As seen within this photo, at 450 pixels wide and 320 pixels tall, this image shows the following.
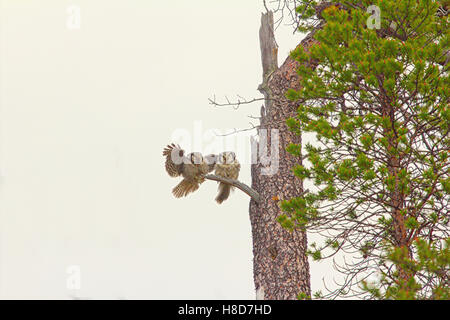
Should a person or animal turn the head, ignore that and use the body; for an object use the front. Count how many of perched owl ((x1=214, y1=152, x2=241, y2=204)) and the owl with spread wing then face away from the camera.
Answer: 0

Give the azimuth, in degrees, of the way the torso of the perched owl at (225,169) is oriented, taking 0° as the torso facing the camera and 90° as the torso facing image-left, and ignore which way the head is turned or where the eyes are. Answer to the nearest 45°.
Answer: approximately 0°

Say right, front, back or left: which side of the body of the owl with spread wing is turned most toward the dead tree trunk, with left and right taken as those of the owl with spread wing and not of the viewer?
front

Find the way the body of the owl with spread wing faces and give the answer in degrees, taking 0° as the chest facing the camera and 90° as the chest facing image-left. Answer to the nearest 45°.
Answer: approximately 315°
